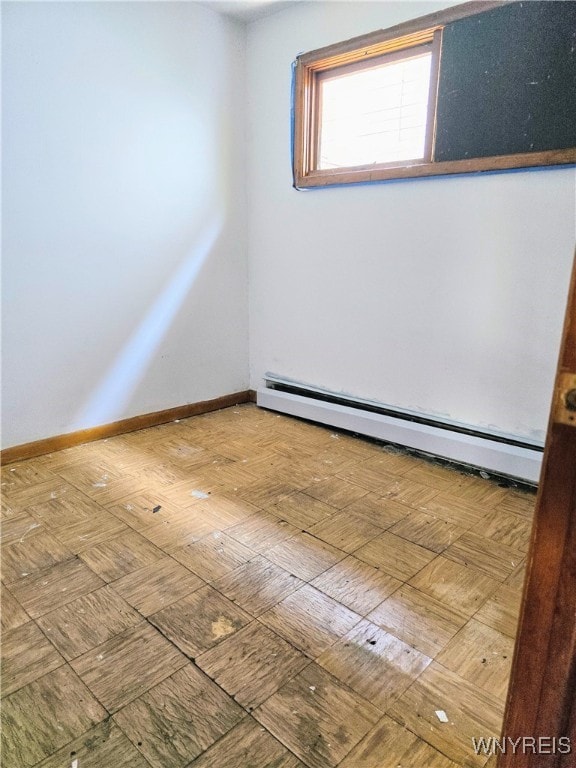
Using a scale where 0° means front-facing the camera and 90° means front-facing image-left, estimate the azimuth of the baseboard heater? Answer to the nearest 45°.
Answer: approximately 45°

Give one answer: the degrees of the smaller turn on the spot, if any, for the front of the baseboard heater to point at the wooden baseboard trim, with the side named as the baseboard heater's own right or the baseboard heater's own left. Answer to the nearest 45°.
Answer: approximately 45° to the baseboard heater's own right
